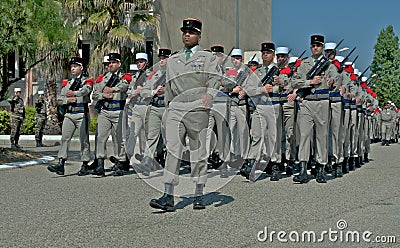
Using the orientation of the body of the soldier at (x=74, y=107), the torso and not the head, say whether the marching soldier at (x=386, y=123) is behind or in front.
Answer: behind

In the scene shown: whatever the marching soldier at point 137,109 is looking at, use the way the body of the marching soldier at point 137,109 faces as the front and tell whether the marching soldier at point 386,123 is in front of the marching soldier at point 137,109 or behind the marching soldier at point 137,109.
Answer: behind

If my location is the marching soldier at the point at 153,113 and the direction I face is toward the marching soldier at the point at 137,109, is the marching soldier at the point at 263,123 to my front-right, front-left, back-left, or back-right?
back-right

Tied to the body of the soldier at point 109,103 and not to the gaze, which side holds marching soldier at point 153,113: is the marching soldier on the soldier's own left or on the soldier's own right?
on the soldier's own left

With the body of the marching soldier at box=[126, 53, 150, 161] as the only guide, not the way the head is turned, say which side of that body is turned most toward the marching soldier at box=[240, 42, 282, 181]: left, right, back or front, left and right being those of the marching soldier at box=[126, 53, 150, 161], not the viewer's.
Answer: left

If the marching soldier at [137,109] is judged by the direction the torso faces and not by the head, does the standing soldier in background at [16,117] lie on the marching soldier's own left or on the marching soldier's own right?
on the marching soldier's own right

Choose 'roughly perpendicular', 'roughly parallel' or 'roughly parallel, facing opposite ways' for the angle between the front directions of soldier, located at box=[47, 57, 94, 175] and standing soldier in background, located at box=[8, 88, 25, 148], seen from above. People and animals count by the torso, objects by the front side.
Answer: roughly perpendicular

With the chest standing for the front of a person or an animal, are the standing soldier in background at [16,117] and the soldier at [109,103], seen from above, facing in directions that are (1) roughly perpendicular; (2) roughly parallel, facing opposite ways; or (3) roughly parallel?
roughly perpendicular

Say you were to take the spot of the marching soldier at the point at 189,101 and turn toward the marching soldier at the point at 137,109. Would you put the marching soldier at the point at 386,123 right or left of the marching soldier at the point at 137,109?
right

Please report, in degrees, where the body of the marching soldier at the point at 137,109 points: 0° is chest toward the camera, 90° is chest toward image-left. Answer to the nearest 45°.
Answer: approximately 45°
